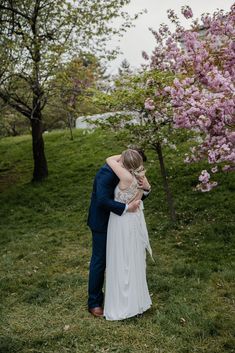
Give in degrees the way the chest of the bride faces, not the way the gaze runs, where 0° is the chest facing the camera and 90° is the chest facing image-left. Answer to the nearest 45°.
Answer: approximately 135°
